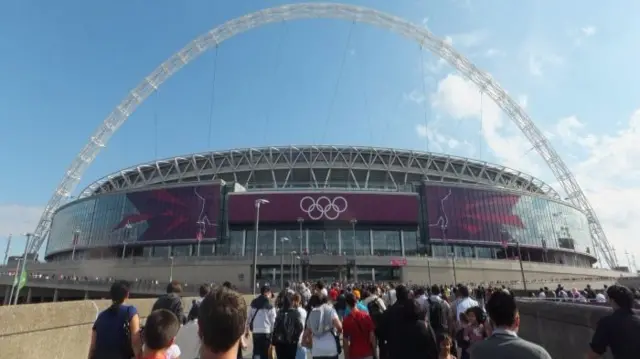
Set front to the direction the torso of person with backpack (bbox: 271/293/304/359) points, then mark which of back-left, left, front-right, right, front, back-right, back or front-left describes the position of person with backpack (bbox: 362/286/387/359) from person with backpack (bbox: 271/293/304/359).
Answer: right

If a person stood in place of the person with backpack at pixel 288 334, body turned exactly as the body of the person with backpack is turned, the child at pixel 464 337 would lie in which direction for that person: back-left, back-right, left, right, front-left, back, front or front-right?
right

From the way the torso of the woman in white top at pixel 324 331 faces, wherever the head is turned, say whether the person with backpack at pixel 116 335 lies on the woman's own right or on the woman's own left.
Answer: on the woman's own left

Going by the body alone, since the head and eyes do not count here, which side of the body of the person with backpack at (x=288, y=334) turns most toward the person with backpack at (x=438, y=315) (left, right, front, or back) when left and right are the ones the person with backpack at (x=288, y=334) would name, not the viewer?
right

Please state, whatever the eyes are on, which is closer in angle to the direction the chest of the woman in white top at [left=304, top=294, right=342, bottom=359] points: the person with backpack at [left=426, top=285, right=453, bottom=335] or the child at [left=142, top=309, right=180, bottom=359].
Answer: the person with backpack

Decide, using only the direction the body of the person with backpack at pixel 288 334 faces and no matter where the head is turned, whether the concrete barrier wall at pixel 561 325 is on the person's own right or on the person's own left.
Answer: on the person's own right

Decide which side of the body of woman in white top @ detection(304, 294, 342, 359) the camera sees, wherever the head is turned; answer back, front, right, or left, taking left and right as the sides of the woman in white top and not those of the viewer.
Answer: back

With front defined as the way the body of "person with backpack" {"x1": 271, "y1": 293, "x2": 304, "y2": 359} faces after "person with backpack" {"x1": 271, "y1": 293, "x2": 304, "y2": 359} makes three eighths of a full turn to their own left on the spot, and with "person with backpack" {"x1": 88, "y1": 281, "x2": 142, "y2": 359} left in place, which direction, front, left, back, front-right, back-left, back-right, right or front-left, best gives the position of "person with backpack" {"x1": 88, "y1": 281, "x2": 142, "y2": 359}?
front

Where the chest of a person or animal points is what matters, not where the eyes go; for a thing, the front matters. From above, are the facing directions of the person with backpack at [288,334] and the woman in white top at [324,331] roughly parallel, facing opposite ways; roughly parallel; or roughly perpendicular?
roughly parallel

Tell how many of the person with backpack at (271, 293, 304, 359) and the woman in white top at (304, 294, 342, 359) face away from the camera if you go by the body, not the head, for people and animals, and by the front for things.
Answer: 2

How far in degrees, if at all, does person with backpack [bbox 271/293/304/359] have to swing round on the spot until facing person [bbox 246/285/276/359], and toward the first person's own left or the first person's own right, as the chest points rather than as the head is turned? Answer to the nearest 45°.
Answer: approximately 45° to the first person's own left

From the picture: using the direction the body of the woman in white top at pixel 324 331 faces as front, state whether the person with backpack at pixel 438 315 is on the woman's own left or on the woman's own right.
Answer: on the woman's own right

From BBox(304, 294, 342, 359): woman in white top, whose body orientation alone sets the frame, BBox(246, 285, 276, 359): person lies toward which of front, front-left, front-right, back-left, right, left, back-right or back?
front-left

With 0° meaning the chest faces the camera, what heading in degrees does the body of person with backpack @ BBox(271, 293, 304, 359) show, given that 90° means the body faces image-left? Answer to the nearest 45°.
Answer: approximately 180°
